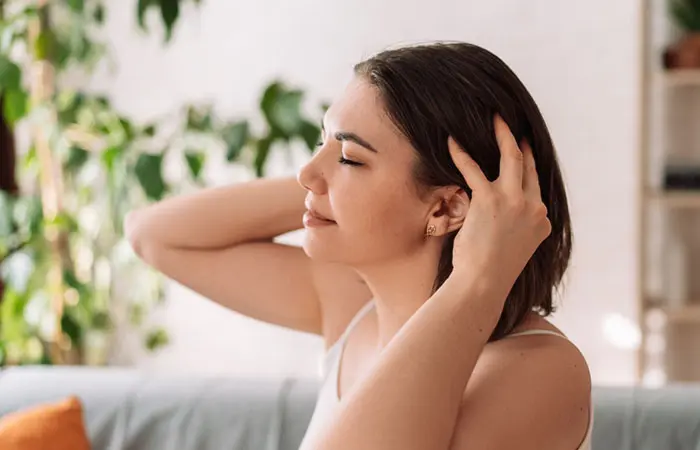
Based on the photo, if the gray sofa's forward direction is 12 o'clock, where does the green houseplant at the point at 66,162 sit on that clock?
The green houseplant is roughly at 5 o'clock from the gray sofa.

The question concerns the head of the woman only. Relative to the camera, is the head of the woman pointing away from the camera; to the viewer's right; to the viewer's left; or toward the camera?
to the viewer's left

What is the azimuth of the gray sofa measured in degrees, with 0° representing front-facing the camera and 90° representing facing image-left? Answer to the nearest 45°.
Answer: approximately 0°
